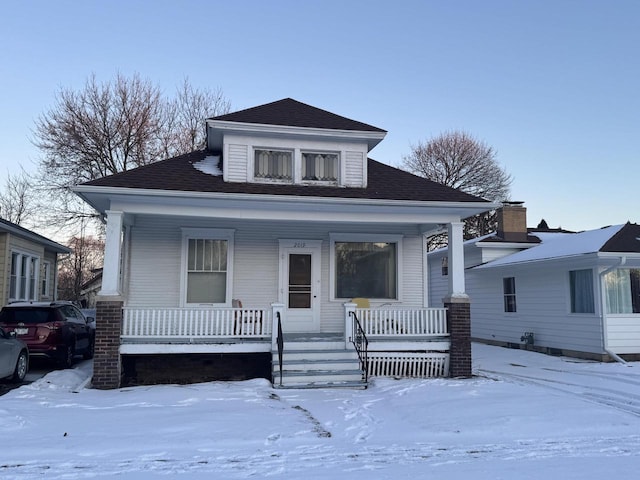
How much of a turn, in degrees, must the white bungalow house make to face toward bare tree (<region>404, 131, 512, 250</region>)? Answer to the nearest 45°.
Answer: approximately 135° to its left

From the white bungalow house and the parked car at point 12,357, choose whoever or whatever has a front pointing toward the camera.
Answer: the white bungalow house

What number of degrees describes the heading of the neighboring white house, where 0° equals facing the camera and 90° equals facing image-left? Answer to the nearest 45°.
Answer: approximately 315°

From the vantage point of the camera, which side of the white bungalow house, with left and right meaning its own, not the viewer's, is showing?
front

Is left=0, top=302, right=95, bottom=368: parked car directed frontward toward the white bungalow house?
no

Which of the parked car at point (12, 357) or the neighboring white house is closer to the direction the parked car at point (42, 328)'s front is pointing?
the neighboring white house

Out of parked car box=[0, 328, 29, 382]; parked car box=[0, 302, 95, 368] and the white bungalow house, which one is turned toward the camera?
the white bungalow house

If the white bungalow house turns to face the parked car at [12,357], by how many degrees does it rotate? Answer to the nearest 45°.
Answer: approximately 90° to its right

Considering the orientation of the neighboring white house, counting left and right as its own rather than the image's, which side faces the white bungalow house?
right

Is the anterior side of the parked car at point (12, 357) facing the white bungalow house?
no

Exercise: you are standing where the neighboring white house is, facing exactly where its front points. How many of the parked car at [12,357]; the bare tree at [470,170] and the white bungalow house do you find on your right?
2

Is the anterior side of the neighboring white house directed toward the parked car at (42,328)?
no
